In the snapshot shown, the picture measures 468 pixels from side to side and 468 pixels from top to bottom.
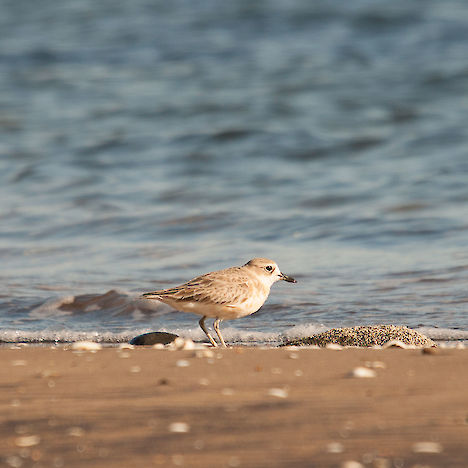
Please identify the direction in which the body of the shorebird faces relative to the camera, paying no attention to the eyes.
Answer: to the viewer's right
